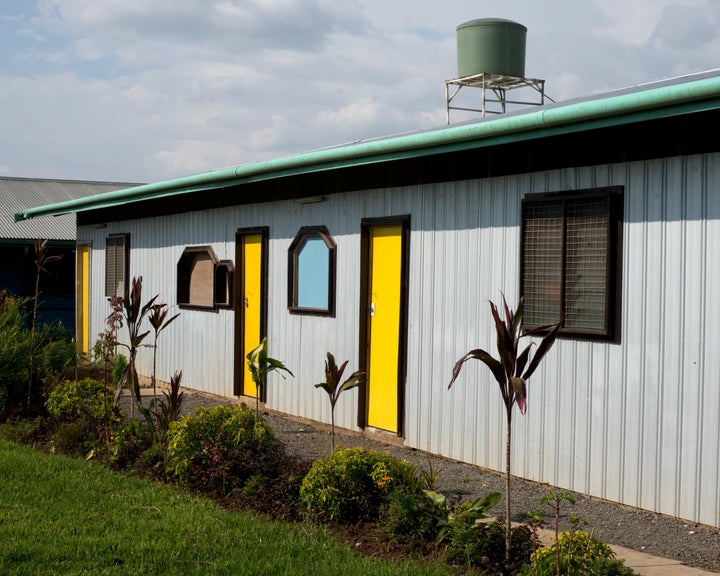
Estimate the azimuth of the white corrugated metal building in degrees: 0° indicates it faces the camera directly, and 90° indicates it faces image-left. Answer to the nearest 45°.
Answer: approximately 45°

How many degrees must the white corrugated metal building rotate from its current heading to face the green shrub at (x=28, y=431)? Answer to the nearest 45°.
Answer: approximately 45° to its right

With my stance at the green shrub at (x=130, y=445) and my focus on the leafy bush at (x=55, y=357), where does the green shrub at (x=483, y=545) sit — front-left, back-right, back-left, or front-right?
back-right

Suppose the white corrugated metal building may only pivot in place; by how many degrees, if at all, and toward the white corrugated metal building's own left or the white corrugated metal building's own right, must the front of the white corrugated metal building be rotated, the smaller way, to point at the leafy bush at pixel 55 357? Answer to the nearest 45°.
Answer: approximately 90° to the white corrugated metal building's own right

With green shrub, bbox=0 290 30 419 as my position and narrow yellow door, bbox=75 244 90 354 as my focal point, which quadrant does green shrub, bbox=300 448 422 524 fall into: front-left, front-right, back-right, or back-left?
back-right

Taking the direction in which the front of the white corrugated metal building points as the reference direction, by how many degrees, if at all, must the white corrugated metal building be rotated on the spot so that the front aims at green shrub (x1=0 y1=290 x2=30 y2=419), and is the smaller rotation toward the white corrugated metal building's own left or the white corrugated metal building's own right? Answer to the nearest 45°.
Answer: approximately 90° to the white corrugated metal building's own right
